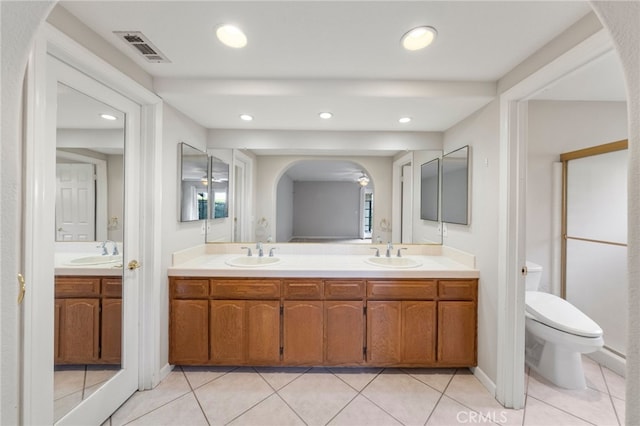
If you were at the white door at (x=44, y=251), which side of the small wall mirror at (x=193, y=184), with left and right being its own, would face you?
right

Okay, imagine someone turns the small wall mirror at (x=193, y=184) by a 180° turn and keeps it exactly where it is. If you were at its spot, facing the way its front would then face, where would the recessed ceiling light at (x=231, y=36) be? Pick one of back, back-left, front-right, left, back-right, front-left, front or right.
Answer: back-left

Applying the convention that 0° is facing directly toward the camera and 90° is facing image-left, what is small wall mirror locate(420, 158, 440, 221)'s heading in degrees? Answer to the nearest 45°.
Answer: approximately 45°

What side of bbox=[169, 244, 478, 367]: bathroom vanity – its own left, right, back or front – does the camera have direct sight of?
front

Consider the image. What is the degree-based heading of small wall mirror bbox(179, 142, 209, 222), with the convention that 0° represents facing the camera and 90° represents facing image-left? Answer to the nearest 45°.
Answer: approximately 315°

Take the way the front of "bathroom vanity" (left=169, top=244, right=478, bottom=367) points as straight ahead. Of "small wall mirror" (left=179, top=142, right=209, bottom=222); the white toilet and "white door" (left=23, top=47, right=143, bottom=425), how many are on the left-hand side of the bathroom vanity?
1

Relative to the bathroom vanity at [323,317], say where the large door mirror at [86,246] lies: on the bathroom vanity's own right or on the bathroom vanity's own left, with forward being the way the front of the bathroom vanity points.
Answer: on the bathroom vanity's own right

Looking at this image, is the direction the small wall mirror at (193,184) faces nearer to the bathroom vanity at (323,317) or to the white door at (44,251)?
the bathroom vanity

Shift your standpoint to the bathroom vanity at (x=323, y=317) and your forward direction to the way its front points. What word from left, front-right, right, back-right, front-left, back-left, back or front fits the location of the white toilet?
left

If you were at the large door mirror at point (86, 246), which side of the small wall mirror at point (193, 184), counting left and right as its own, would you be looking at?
right
